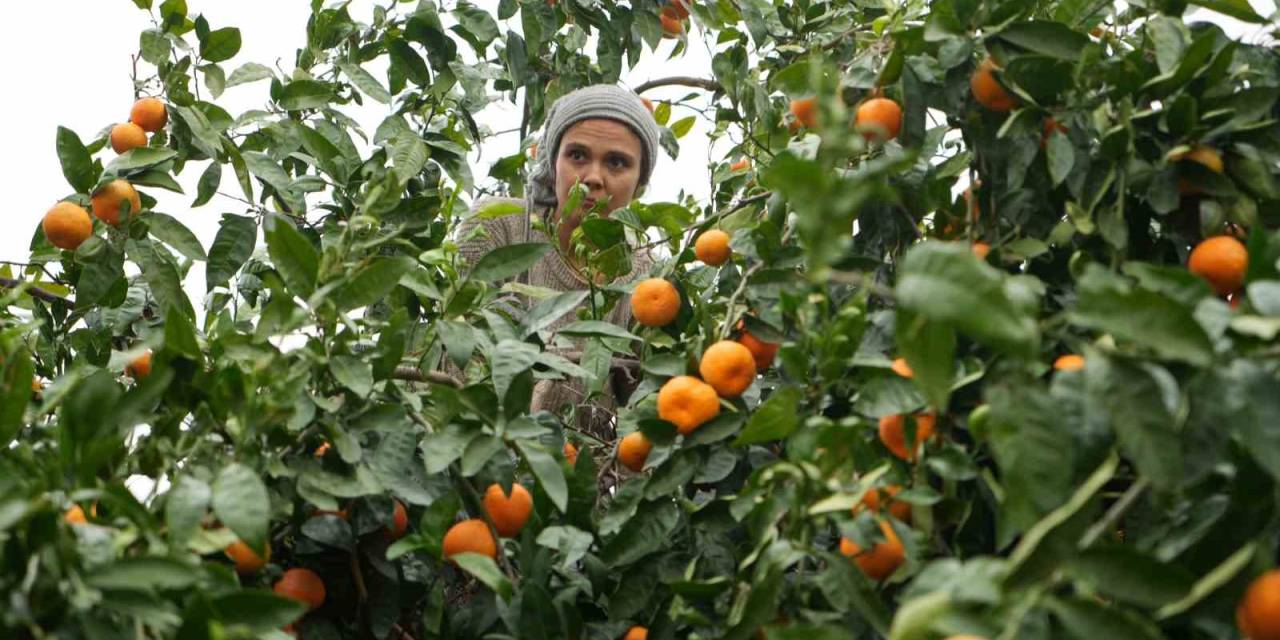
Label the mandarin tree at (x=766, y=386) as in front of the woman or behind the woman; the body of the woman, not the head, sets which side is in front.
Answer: in front
